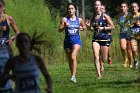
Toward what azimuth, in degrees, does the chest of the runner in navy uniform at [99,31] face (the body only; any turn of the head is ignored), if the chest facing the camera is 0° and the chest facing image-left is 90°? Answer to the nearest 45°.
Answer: approximately 0°
